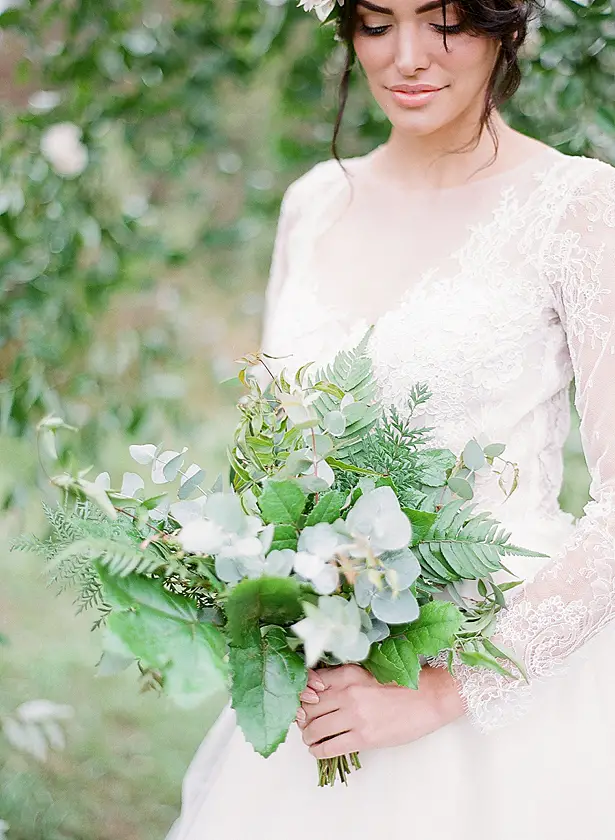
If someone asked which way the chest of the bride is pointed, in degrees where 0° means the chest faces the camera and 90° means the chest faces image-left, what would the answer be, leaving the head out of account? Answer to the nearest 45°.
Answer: approximately 45°

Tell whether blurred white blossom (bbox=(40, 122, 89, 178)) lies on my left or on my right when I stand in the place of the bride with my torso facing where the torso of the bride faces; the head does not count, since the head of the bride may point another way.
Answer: on my right
